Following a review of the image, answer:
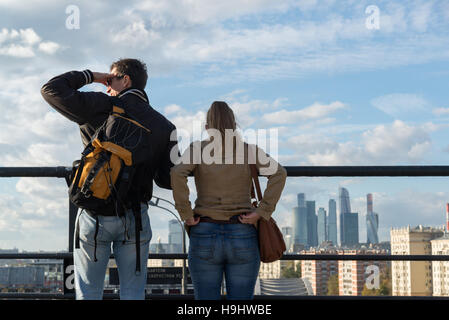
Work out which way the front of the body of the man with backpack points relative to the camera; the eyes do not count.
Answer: away from the camera

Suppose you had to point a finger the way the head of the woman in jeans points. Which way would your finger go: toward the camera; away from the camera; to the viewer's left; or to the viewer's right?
away from the camera

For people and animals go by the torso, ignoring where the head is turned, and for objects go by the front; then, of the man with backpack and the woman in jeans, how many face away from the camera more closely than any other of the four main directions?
2

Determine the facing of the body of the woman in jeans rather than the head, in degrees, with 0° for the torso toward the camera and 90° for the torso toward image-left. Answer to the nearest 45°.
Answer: approximately 180°
